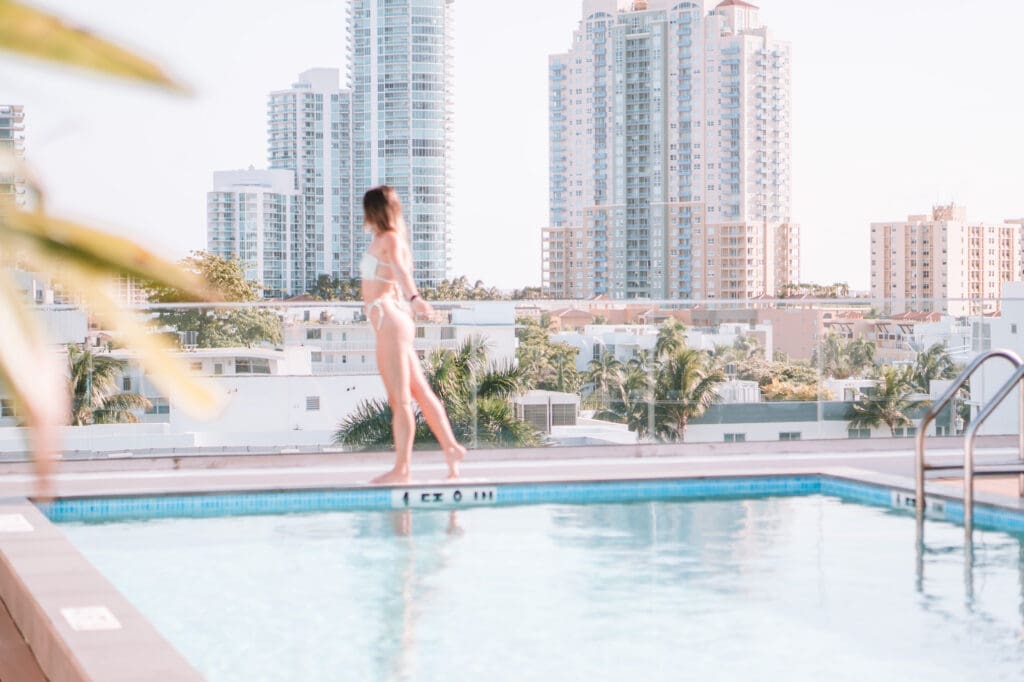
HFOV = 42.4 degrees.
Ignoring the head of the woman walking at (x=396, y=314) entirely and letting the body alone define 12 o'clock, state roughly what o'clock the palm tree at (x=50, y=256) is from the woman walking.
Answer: The palm tree is roughly at 9 o'clock from the woman walking.

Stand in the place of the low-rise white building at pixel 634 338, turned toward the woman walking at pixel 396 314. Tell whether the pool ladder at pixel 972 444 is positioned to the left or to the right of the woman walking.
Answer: left

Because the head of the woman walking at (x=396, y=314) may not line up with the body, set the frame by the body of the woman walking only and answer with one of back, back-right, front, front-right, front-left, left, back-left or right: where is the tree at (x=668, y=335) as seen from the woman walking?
back-right

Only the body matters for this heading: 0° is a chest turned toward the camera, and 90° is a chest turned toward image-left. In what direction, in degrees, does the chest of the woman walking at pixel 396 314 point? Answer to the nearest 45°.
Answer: approximately 90°

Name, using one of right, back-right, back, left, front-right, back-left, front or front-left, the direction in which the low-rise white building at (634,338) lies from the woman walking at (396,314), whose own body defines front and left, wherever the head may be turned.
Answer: back-right

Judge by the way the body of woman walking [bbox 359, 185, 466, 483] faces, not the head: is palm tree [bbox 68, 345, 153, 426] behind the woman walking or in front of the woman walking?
in front

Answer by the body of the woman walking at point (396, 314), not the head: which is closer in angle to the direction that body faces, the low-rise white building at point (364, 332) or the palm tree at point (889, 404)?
the low-rise white building

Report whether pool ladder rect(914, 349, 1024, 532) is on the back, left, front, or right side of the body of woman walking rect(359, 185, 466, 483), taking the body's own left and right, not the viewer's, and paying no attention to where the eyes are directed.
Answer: back
